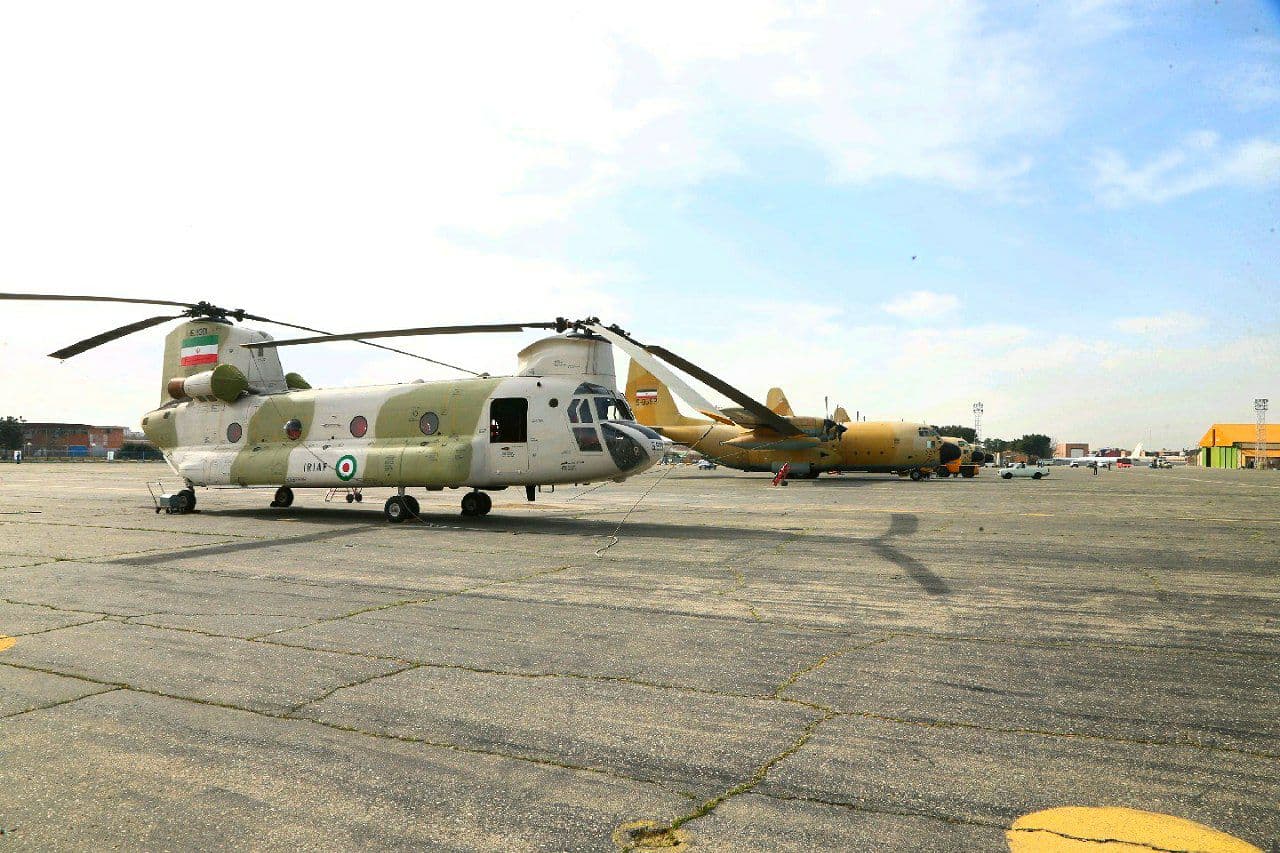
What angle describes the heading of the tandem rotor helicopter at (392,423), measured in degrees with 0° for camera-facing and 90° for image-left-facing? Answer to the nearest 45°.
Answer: approximately 315°

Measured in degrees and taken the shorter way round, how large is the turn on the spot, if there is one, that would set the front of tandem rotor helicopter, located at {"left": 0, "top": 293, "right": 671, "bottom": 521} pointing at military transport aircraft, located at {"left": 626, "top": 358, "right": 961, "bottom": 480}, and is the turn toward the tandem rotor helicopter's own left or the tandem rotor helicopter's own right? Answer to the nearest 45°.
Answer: approximately 90° to the tandem rotor helicopter's own left
